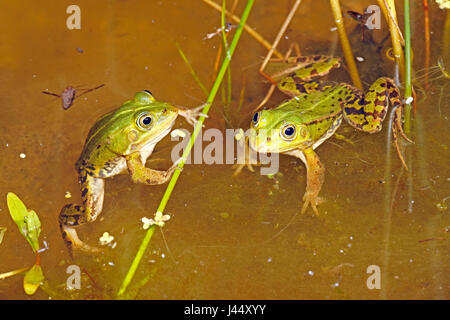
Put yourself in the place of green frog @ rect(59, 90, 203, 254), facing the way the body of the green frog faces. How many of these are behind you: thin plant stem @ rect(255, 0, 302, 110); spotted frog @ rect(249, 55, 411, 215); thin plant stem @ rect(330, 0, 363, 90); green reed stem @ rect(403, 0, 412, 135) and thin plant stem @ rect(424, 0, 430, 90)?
0

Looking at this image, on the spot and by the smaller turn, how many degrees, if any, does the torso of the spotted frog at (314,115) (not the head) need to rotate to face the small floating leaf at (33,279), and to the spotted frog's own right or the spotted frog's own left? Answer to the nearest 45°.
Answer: approximately 45° to the spotted frog's own right

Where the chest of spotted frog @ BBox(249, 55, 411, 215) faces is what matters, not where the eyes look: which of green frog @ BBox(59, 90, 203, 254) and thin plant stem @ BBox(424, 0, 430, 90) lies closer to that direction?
the green frog

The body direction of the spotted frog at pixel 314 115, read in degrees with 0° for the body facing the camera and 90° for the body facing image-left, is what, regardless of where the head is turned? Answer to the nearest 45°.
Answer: approximately 45°

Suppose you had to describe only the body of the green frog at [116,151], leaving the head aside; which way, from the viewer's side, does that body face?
to the viewer's right

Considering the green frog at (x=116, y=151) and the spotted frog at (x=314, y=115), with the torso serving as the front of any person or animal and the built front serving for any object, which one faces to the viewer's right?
the green frog

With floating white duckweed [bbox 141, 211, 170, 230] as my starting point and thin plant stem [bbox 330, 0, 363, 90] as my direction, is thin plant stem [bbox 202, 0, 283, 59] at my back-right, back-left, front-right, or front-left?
front-left

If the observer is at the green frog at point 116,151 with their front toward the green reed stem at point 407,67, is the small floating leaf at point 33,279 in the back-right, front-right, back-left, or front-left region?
back-right

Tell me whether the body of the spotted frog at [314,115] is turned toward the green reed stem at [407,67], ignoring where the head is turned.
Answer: no

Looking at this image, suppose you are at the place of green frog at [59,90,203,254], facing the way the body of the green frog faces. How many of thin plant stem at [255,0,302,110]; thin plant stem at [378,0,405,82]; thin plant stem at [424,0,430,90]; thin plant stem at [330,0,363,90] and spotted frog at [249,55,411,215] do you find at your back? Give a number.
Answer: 0
